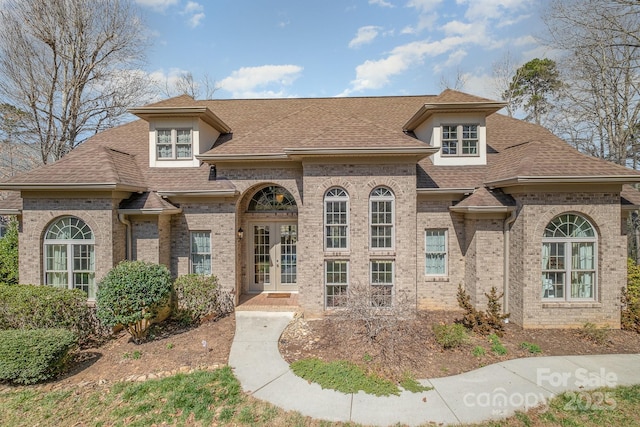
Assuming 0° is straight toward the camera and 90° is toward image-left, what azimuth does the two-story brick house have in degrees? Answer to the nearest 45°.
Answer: approximately 0°

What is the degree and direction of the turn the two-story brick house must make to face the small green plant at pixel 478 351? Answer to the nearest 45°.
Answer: approximately 45° to its left

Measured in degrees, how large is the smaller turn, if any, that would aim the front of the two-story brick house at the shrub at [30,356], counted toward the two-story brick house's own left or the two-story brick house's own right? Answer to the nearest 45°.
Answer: approximately 45° to the two-story brick house's own right

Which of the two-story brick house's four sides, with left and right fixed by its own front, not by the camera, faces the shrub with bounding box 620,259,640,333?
left
